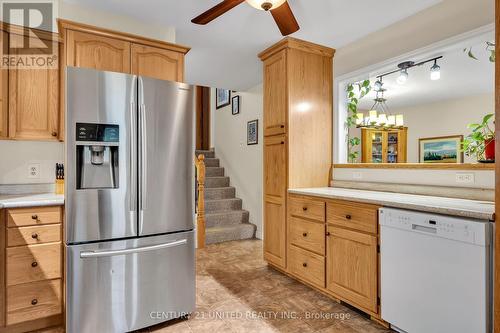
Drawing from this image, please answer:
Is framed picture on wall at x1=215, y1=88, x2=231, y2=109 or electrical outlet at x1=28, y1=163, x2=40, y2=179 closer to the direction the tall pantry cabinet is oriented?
the electrical outlet

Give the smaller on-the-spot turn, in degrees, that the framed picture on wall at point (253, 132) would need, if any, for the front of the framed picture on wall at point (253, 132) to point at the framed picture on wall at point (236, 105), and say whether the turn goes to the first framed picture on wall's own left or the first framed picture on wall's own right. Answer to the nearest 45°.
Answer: approximately 90° to the first framed picture on wall's own right

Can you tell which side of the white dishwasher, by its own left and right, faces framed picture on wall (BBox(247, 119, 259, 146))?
right

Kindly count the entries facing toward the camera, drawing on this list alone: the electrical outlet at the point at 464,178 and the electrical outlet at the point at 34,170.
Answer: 2

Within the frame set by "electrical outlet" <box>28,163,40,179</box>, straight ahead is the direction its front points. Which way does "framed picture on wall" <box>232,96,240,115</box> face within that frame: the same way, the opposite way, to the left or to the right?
to the right

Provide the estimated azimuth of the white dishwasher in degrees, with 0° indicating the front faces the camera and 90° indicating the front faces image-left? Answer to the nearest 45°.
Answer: approximately 45°

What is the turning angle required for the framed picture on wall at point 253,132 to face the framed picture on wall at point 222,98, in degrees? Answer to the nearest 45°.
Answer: approximately 90° to its right

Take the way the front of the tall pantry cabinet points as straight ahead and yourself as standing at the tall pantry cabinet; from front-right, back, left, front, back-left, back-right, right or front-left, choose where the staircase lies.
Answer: right

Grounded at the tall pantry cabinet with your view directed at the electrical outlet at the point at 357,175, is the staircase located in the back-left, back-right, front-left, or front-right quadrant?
back-left
